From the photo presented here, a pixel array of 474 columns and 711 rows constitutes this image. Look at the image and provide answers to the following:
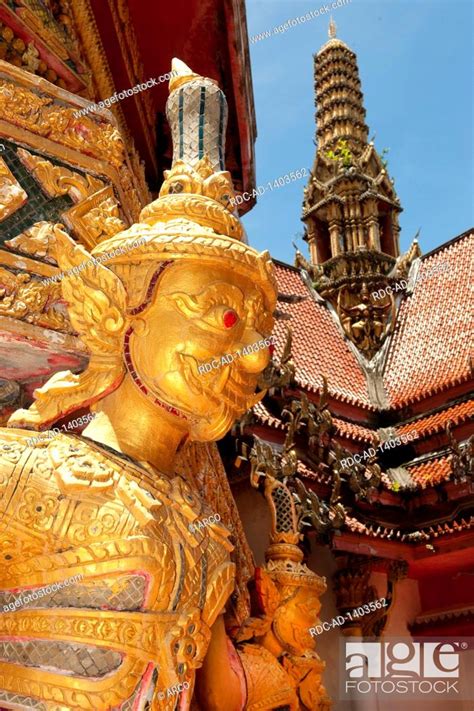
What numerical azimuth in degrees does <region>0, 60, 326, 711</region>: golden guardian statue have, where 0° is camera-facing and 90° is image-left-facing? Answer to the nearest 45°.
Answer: approximately 270°

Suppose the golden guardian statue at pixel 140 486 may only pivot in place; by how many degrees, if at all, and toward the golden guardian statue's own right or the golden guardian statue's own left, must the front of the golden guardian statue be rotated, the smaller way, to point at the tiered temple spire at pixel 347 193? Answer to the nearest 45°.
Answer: approximately 90° to the golden guardian statue's own left
